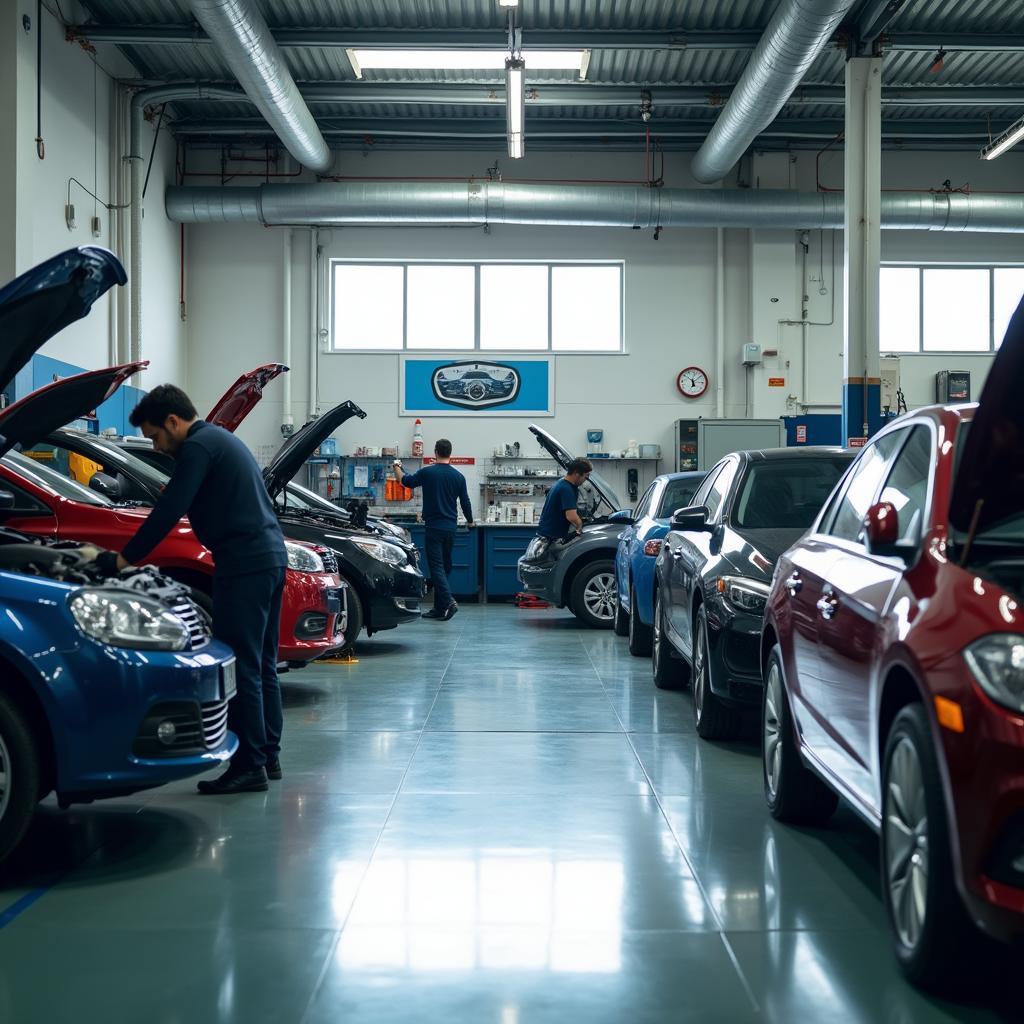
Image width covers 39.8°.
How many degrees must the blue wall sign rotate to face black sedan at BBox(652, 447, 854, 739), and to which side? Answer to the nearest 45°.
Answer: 0° — it already faces it

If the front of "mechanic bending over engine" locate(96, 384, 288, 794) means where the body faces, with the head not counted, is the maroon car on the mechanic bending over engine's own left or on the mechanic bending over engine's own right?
on the mechanic bending over engine's own left

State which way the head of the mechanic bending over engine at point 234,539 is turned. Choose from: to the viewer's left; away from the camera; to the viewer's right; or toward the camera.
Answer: to the viewer's left

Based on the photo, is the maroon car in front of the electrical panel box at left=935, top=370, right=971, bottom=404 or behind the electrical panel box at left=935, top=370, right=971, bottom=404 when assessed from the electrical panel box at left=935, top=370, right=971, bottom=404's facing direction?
in front

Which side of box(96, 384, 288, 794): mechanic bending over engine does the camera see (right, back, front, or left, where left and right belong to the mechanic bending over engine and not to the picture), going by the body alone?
left

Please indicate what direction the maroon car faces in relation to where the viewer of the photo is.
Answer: facing the viewer and to the right of the viewer

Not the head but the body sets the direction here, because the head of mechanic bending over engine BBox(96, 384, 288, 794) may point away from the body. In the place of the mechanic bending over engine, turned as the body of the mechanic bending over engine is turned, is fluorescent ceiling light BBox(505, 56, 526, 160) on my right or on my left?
on my right
